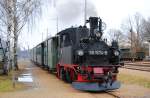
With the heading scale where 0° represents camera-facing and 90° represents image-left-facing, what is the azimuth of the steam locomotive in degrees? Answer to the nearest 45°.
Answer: approximately 315°
